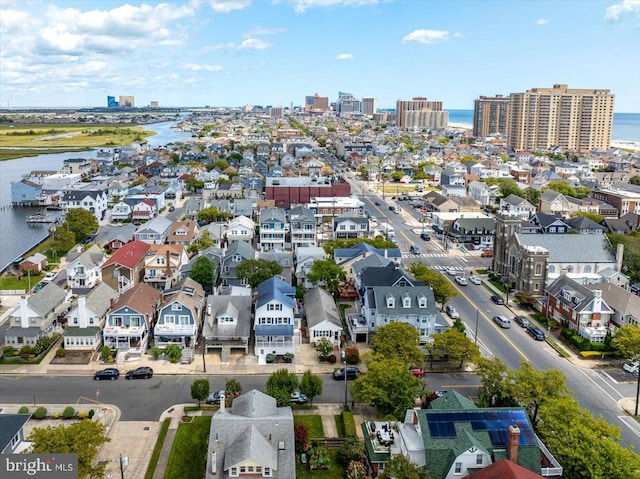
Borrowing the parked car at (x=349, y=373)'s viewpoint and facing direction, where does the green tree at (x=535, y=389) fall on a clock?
The green tree is roughly at 7 o'clock from the parked car.

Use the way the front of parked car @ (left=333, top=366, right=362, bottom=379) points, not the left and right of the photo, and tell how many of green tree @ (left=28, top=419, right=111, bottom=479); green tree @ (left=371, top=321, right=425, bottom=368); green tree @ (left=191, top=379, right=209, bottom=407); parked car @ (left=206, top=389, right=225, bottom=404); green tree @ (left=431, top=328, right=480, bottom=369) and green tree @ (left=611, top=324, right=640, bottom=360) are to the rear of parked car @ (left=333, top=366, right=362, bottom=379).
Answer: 3

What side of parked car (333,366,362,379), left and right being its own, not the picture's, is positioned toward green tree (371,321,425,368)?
back

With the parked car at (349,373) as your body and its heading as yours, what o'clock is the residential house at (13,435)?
The residential house is roughly at 11 o'clock from the parked car.

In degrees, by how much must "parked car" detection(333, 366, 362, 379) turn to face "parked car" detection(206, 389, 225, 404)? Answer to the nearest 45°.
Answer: approximately 45° to its left

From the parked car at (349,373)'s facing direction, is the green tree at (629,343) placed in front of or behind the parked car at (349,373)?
behind

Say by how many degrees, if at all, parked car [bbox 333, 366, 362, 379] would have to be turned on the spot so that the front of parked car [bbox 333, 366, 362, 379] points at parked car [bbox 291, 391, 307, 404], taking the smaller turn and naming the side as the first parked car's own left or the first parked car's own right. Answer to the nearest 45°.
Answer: approximately 45° to the first parked car's own left

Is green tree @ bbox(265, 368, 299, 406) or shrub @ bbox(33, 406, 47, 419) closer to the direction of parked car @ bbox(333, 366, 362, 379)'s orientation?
the shrub

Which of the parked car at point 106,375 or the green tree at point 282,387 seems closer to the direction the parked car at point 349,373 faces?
the parked car

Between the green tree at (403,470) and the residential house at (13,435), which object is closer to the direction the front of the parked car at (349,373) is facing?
the residential house

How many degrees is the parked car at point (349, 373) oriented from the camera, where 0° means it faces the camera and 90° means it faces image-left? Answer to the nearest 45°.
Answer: approximately 90°

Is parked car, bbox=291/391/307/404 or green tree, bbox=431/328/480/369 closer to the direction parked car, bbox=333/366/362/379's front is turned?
the parked car

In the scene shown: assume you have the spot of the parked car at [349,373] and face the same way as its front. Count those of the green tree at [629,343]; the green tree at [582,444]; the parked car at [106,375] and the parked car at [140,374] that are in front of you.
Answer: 2

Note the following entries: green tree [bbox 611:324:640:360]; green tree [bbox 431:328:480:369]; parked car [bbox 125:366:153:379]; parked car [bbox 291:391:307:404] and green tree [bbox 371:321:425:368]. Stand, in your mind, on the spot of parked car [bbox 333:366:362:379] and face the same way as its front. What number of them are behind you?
3

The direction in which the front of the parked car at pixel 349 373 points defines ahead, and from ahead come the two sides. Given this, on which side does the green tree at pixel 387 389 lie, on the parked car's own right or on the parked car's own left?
on the parked car's own left
